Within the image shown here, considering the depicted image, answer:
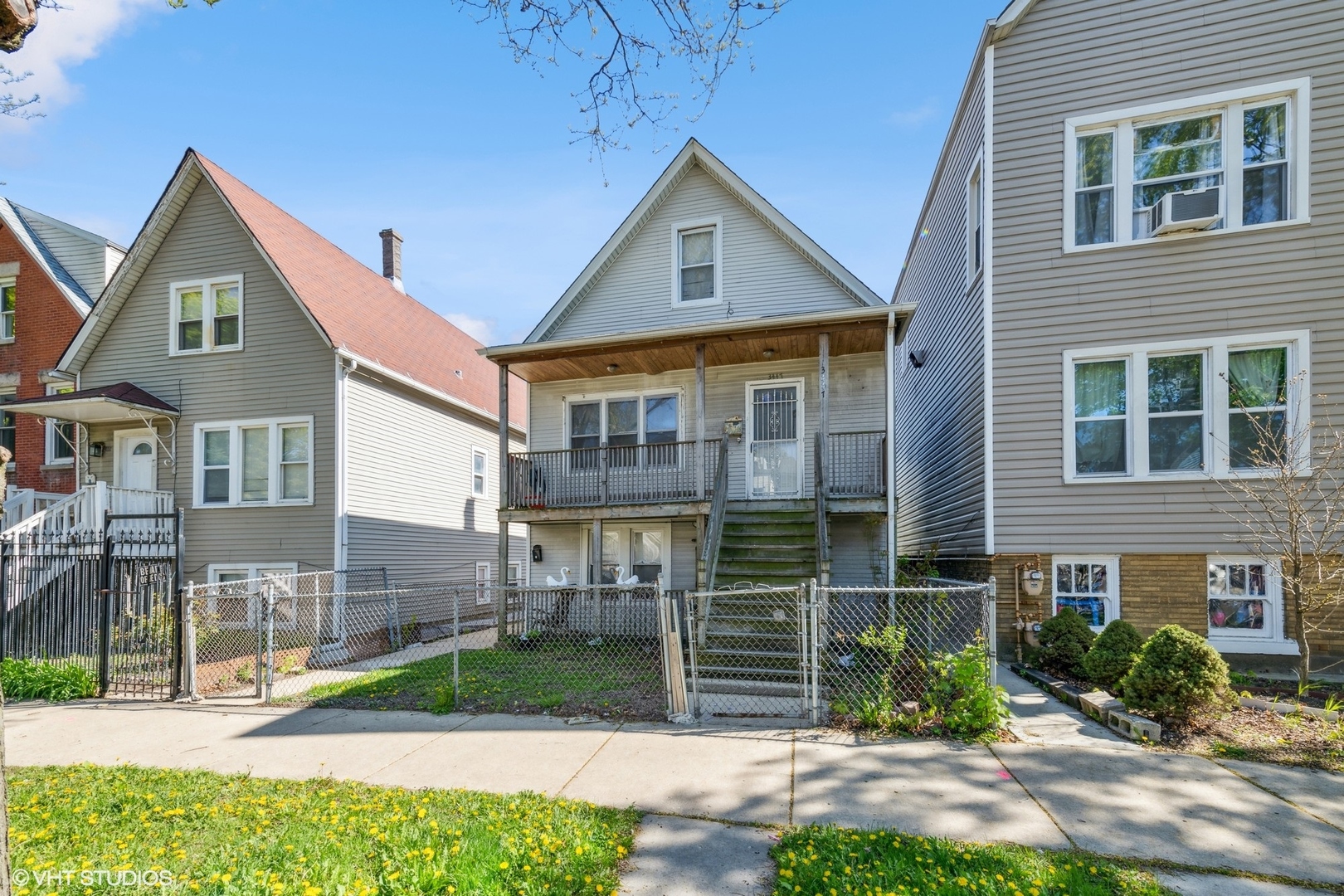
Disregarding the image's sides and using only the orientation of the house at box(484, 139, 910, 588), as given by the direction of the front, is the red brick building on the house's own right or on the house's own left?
on the house's own right

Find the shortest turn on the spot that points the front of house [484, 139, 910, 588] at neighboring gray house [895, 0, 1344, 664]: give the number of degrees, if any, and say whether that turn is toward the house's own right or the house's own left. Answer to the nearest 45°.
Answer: approximately 45° to the house's own left

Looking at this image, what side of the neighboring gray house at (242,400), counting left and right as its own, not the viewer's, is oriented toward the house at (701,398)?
left

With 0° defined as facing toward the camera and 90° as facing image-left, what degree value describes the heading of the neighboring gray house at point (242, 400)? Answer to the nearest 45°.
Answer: approximately 45°

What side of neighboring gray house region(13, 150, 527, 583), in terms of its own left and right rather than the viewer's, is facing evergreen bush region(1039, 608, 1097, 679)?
left

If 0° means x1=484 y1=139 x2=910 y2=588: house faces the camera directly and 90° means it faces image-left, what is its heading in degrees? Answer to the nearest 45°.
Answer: approximately 0°

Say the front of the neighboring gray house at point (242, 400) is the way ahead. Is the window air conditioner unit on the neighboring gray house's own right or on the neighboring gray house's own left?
on the neighboring gray house's own left

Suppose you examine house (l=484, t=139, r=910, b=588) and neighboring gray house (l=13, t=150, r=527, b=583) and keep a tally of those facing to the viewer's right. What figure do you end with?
0
